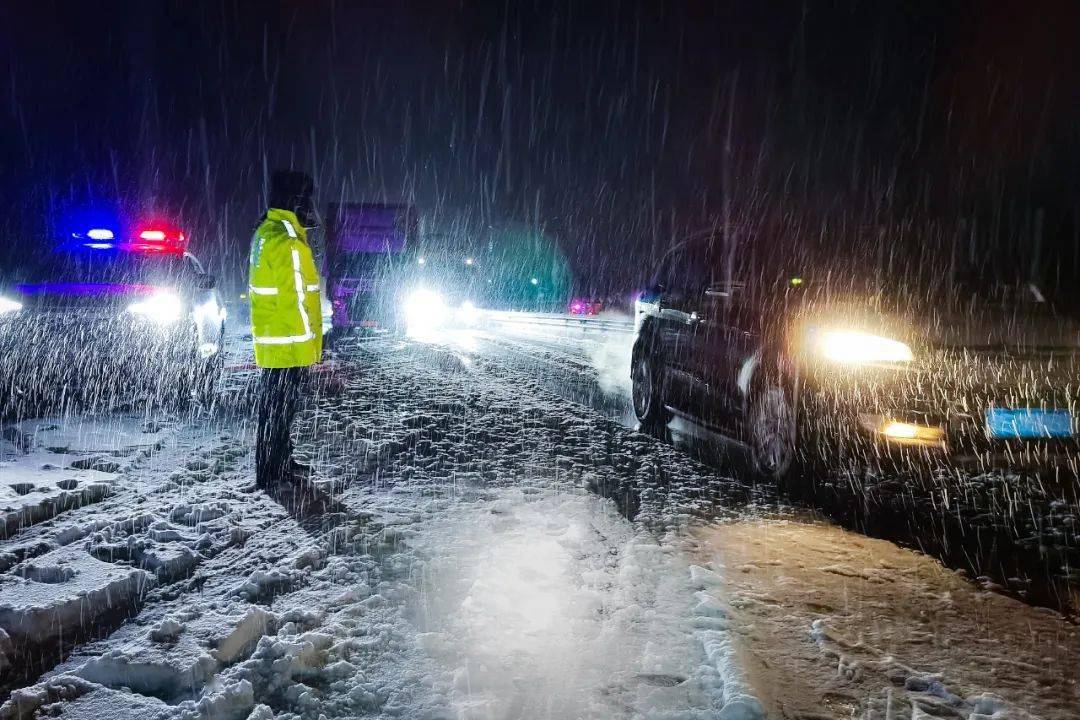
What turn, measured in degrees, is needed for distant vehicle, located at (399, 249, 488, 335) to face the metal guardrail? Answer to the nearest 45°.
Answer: approximately 45° to its left

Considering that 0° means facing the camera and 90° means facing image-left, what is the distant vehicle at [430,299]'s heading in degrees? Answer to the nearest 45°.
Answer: approximately 0°

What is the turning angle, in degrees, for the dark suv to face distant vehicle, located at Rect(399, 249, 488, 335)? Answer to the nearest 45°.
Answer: approximately 180°

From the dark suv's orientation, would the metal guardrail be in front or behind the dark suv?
behind

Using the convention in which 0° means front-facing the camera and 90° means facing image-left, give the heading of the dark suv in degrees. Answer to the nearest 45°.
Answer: approximately 315°

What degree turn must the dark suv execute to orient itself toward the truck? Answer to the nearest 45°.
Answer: approximately 180°
